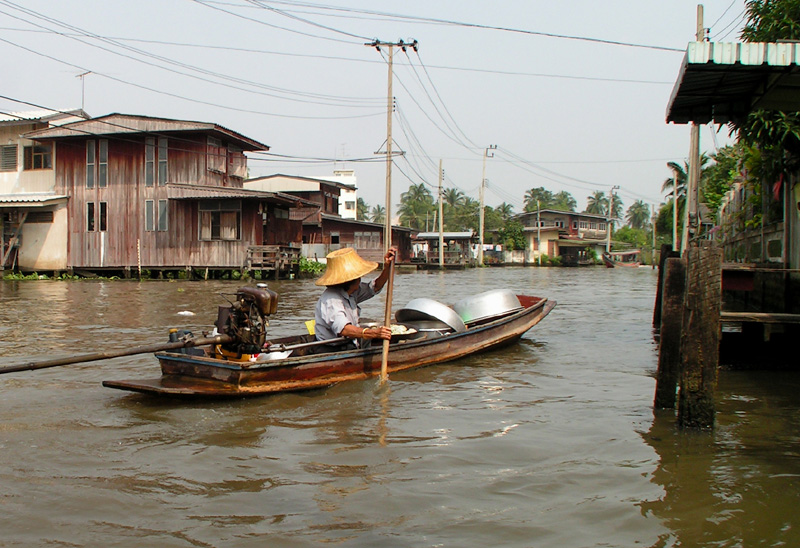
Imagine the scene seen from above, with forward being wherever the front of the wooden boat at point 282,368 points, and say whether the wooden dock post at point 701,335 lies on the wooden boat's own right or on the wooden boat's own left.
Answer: on the wooden boat's own right

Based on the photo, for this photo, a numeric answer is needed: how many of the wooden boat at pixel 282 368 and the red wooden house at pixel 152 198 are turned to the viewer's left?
0

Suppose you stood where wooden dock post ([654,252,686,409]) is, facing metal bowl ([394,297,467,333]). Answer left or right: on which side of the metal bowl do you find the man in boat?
left

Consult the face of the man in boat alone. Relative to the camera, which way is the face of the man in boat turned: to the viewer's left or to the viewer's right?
to the viewer's right

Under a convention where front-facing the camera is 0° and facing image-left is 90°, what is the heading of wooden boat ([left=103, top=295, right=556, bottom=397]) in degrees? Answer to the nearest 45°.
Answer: approximately 225°

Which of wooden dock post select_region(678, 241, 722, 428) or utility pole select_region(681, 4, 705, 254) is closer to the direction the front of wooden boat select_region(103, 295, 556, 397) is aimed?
the utility pole

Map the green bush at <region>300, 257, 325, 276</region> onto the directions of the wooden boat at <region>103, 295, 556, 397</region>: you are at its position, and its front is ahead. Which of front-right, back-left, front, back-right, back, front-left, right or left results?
front-left

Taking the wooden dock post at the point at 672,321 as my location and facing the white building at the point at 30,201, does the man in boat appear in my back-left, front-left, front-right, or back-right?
front-left

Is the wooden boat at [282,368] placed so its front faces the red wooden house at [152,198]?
no

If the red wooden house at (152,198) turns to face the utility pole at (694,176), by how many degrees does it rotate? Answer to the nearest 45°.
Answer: approximately 45° to its right
